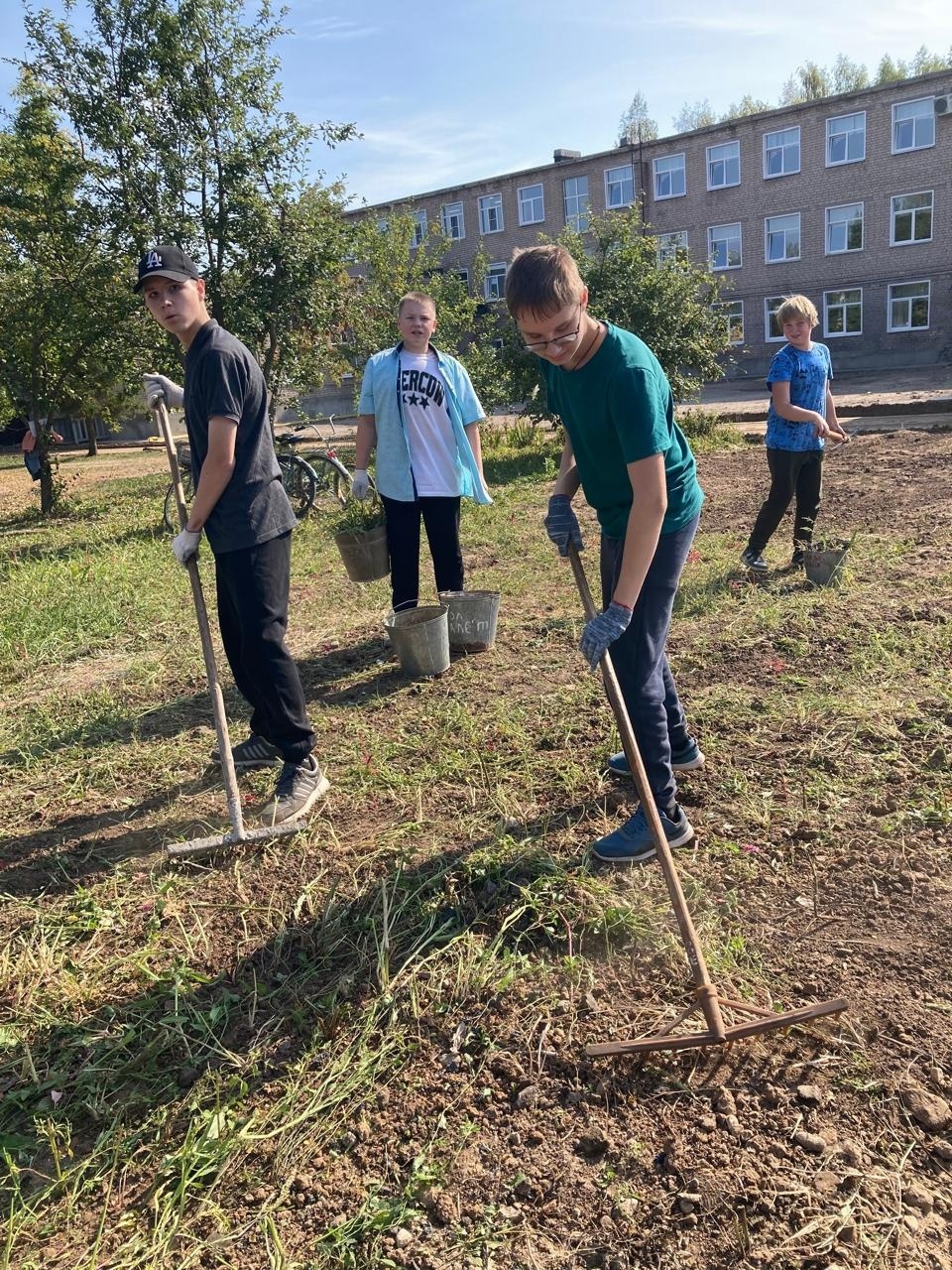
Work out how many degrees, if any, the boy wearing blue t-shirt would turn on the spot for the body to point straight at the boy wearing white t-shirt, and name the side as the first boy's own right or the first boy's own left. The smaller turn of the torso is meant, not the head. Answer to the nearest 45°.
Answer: approximately 90° to the first boy's own right

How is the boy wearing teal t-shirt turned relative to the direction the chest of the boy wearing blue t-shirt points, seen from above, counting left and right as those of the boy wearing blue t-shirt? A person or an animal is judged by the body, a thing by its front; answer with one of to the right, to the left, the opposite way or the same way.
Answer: to the right

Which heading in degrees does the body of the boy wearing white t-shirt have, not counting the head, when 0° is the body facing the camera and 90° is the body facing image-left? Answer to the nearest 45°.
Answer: approximately 0°

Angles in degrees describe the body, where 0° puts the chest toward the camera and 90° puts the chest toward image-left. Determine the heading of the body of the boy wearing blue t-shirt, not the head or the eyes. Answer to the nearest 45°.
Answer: approximately 315°
